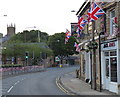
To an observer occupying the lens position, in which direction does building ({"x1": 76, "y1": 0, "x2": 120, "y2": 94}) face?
facing the viewer and to the left of the viewer
